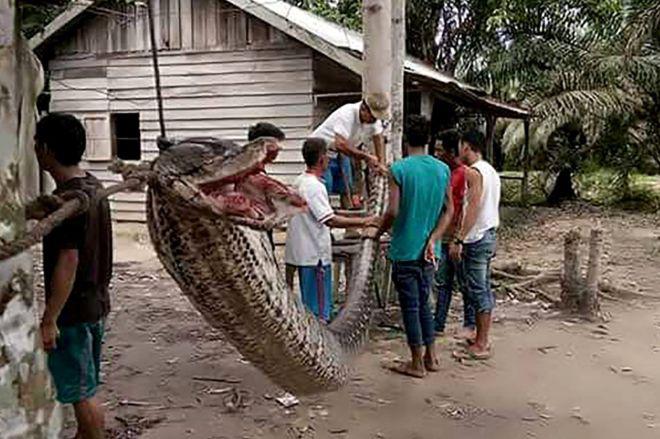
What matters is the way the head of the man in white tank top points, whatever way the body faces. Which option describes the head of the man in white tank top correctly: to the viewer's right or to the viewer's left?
to the viewer's left

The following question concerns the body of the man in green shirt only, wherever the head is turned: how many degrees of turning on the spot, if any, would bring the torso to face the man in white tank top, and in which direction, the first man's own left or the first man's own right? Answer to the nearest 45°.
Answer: approximately 90° to the first man's own right

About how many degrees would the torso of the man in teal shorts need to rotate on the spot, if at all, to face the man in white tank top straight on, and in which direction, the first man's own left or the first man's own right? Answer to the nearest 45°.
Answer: approximately 90° to the first man's own right

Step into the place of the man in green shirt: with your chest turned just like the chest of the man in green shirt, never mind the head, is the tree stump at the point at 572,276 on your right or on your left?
on your right

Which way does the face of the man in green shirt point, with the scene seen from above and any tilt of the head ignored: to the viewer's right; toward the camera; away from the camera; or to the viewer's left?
away from the camera

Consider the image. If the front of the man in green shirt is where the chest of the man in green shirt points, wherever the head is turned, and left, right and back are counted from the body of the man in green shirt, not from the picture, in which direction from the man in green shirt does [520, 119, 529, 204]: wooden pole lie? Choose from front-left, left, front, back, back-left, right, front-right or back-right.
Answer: front-right

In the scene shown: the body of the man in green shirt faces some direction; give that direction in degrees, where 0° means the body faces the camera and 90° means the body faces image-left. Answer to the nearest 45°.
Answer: approximately 135°
